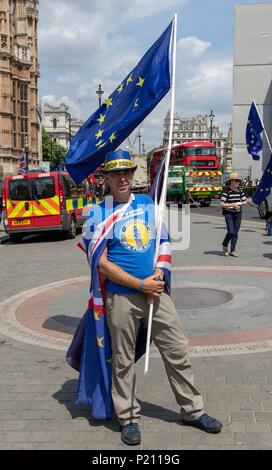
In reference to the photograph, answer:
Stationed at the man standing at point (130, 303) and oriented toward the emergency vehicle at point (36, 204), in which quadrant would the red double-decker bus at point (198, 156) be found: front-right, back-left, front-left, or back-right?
front-right

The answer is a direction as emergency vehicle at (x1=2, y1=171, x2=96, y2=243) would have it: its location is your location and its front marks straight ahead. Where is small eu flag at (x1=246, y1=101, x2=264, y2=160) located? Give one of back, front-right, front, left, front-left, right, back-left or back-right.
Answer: front-right

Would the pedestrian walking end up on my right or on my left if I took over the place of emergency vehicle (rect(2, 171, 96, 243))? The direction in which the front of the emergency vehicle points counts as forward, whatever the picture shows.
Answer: on my right

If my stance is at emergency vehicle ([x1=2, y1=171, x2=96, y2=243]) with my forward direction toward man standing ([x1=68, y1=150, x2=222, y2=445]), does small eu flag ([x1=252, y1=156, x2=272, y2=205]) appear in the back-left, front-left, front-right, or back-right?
front-left

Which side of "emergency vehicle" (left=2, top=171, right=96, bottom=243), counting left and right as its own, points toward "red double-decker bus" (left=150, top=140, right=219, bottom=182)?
front

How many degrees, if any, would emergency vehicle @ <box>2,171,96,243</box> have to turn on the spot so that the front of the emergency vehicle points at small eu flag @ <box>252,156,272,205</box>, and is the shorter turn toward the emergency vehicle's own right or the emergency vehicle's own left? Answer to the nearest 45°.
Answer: approximately 90° to the emergency vehicle's own right

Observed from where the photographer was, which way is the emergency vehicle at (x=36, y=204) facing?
facing away from the viewer and to the right of the viewer

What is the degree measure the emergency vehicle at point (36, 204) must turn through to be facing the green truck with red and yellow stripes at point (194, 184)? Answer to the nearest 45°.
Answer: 0° — it already faces it

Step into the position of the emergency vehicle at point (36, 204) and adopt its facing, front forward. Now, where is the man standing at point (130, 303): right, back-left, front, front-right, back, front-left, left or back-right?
back-right

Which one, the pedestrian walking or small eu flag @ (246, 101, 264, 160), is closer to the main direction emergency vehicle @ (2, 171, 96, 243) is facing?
the small eu flag

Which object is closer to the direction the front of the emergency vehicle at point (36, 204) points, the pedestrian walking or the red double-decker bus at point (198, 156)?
the red double-decker bus

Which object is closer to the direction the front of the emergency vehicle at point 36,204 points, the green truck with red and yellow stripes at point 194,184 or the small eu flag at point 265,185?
the green truck with red and yellow stripes
